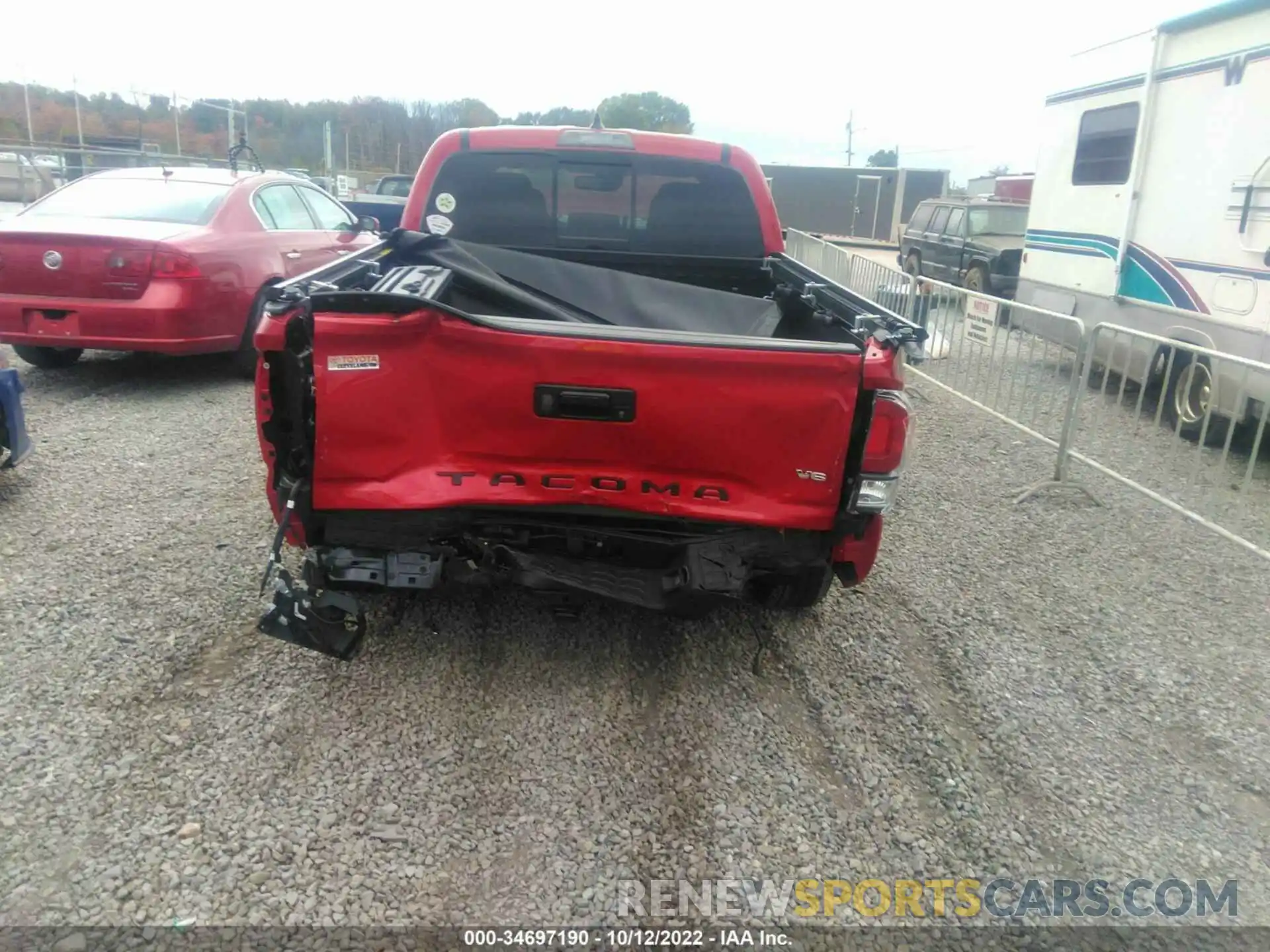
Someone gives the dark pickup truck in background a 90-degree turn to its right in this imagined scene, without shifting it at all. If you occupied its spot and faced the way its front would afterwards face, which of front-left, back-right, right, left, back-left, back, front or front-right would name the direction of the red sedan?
front

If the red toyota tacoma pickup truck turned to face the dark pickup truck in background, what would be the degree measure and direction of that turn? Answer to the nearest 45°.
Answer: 0° — it already faces it

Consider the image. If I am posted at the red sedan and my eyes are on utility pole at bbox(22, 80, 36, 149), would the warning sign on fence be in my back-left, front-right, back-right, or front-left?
back-right

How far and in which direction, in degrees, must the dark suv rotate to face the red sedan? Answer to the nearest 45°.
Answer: approximately 90° to its right

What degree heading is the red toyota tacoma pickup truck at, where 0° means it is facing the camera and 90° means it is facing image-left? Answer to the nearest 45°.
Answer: approximately 180°

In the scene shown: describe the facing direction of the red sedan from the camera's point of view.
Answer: facing away from the viewer and to the right of the viewer

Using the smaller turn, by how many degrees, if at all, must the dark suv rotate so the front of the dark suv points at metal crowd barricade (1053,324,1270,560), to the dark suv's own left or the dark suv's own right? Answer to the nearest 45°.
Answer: approximately 45° to the dark suv's own right

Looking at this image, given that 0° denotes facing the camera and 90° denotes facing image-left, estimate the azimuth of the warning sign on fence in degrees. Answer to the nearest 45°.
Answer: approximately 45°

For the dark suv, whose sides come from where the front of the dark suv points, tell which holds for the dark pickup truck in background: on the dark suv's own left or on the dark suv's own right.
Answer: on the dark suv's own right

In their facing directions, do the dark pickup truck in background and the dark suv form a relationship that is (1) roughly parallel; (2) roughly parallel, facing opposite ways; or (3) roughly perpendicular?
roughly perpendicular

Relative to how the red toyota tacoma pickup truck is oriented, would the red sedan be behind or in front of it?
in front

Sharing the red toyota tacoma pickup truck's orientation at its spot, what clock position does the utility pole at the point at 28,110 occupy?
The utility pole is roughly at 11 o'clock from the red toyota tacoma pickup truck.

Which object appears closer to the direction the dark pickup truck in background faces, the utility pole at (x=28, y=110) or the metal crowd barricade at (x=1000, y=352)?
the utility pole
